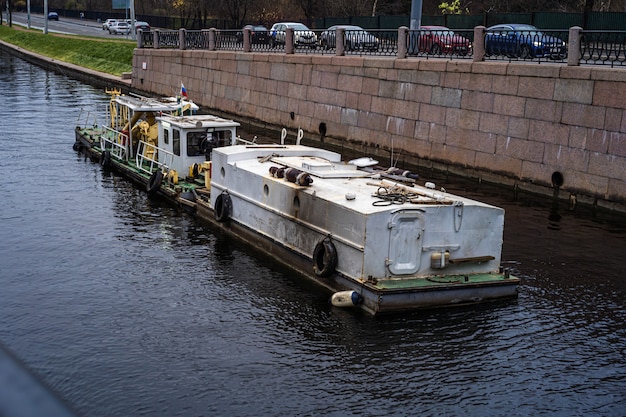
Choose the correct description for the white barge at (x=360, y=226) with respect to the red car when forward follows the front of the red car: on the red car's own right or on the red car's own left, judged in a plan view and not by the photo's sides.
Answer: on the red car's own right

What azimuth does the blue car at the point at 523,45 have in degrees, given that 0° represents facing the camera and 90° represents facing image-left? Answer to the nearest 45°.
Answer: approximately 315°

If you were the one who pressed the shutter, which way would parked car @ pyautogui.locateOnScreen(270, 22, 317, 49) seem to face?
facing the viewer and to the right of the viewer

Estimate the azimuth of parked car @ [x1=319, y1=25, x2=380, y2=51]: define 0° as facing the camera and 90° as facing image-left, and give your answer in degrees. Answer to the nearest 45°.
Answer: approximately 315°

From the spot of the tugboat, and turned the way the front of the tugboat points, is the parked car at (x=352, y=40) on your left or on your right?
on your left

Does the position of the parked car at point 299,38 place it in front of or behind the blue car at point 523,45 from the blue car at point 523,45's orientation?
behind

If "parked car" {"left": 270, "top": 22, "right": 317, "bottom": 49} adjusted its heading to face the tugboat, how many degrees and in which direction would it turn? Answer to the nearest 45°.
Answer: approximately 45° to its right

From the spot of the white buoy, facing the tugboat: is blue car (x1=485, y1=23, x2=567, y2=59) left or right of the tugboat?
right

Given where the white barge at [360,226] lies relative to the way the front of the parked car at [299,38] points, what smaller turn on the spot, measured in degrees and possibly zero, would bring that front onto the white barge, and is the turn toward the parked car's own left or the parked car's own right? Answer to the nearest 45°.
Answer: approximately 45° to the parked car's own right

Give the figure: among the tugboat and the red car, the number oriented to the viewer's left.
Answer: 0

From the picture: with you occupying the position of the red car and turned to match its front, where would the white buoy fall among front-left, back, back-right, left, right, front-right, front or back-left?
front-right

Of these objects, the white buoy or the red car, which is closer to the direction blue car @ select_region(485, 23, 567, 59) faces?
the white buoy
